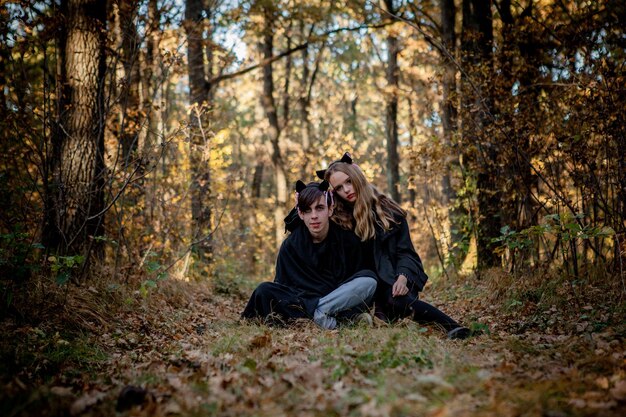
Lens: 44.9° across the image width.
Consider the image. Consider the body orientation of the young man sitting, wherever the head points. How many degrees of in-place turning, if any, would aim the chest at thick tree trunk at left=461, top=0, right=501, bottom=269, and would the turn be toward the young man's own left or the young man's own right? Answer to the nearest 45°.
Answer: approximately 135° to the young man's own left

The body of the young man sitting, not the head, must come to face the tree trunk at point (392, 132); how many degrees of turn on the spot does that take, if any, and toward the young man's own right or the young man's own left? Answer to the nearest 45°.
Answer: approximately 180°

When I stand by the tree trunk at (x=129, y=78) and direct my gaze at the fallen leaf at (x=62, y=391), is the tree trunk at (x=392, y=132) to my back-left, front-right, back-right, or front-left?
back-left

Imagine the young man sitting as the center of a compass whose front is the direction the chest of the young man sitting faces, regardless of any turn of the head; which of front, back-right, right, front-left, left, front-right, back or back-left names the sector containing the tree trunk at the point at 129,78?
back-right

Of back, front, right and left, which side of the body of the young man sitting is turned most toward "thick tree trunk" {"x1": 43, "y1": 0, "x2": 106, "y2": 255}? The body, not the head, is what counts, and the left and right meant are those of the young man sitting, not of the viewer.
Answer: right

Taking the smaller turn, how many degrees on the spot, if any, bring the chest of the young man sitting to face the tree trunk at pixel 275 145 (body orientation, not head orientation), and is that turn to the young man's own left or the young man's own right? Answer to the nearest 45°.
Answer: approximately 180°

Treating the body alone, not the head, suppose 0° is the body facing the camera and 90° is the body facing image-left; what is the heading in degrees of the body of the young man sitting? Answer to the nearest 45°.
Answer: approximately 0°
